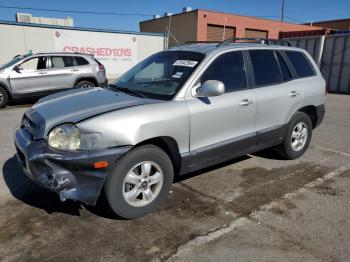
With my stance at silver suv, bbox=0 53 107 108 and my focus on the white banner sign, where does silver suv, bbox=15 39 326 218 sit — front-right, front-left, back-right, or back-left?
back-right

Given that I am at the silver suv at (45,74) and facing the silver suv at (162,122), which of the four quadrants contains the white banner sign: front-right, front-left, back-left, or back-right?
back-left

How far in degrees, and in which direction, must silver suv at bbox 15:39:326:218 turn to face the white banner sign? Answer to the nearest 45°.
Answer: approximately 135° to its right

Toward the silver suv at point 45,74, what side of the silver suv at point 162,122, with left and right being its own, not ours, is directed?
right

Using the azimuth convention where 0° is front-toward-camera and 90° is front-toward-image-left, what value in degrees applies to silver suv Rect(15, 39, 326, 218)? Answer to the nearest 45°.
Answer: approximately 45°
